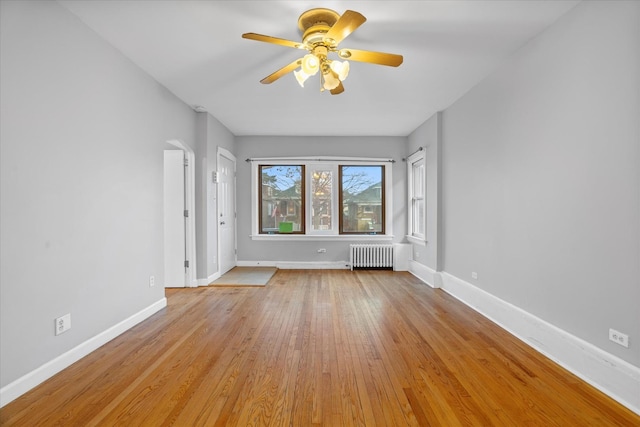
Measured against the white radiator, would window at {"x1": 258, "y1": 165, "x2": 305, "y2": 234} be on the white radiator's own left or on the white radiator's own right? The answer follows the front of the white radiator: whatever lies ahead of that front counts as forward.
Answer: on the white radiator's own right

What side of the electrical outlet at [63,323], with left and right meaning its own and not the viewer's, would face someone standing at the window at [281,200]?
left

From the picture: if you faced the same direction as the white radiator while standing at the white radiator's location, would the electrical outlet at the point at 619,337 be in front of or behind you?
in front

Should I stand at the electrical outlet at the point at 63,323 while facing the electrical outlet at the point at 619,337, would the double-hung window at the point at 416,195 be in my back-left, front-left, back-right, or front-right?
front-left

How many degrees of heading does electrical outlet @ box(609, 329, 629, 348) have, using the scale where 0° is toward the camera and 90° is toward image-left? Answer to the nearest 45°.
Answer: approximately 45°

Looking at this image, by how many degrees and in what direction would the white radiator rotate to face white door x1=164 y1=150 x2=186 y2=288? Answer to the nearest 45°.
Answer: approximately 45° to its right

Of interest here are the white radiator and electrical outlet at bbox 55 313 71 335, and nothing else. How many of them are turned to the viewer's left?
0

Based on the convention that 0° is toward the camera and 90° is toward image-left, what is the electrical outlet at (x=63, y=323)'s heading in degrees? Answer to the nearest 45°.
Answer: approximately 315°

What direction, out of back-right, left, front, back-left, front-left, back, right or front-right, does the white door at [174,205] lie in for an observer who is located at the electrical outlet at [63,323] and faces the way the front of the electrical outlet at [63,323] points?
left

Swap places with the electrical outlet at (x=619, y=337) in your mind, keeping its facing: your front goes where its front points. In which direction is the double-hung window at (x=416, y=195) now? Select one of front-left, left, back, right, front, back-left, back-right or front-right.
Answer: right

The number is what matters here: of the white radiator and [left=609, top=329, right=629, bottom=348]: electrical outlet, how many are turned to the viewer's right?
0

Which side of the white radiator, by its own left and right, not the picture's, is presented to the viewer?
front
